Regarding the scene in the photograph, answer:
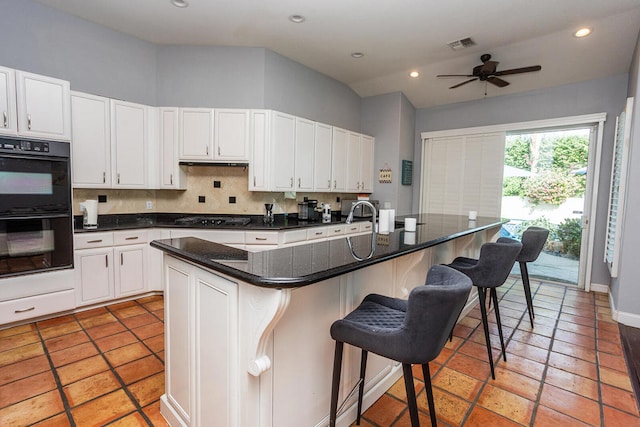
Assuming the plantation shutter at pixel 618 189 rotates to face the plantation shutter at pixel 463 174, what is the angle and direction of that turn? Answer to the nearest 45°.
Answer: approximately 45° to its right

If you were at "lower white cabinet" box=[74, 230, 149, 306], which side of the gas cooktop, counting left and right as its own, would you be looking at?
right

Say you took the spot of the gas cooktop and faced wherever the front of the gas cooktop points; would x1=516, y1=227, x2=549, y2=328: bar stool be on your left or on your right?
on your left

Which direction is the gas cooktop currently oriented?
toward the camera

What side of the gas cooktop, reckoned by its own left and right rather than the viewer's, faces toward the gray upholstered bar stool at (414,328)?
front

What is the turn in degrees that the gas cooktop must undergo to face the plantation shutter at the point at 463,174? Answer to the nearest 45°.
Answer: approximately 90° to its left

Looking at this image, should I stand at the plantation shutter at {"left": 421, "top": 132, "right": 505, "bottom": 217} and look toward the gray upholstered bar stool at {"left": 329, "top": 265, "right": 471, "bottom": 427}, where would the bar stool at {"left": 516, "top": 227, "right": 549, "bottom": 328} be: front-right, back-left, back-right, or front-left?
front-left

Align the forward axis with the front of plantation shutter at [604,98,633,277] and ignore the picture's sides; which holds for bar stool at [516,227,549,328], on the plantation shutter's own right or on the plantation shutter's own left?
on the plantation shutter's own left

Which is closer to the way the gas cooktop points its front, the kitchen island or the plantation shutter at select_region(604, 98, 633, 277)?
the kitchen island

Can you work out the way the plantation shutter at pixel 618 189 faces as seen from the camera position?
facing to the left of the viewer

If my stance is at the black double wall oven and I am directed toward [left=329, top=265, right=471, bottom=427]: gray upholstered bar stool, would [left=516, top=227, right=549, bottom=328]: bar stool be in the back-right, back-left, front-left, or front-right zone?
front-left

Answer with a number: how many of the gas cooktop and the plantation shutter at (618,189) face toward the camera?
1
